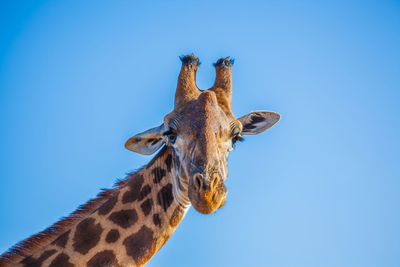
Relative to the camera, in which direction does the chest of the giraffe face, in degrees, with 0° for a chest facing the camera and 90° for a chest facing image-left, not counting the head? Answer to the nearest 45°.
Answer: approximately 315°
